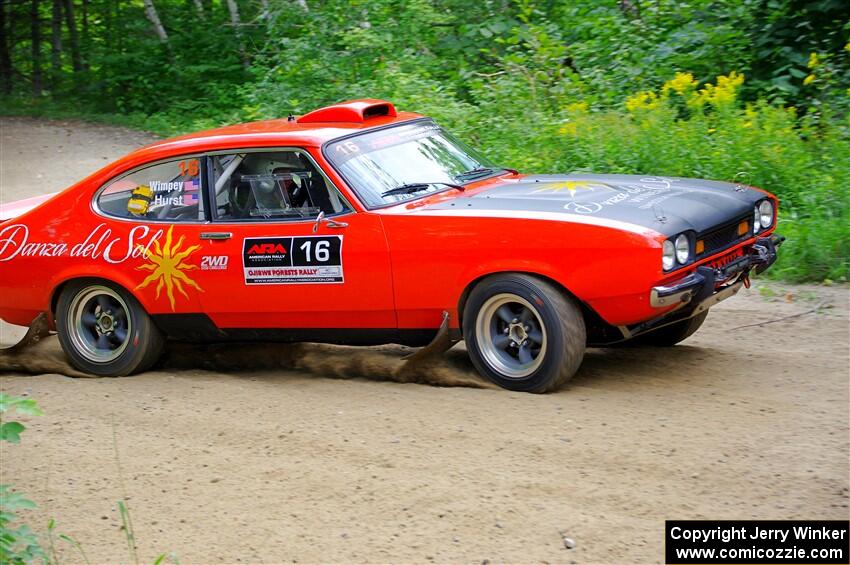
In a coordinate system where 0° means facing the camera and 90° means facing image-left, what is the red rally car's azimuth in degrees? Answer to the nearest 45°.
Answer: approximately 315°

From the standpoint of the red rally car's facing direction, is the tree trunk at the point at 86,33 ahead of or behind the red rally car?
behind

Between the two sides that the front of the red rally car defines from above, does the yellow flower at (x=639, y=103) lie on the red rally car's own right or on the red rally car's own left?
on the red rally car's own left

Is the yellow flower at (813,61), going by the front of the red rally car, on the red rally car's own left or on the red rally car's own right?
on the red rally car's own left

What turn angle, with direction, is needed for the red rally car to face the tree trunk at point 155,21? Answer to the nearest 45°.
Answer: approximately 135° to its left

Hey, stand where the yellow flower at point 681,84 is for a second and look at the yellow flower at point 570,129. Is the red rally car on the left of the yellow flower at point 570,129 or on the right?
left

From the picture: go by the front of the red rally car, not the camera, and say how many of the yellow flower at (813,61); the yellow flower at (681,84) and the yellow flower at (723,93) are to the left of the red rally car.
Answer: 3

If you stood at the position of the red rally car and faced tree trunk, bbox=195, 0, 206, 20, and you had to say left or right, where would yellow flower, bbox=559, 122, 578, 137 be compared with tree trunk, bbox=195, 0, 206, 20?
right

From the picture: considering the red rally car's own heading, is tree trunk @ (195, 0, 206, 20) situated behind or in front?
behind

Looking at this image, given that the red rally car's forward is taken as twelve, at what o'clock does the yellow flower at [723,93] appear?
The yellow flower is roughly at 9 o'clock from the red rally car.

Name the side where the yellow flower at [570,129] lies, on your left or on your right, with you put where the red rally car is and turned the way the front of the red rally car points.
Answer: on your left
